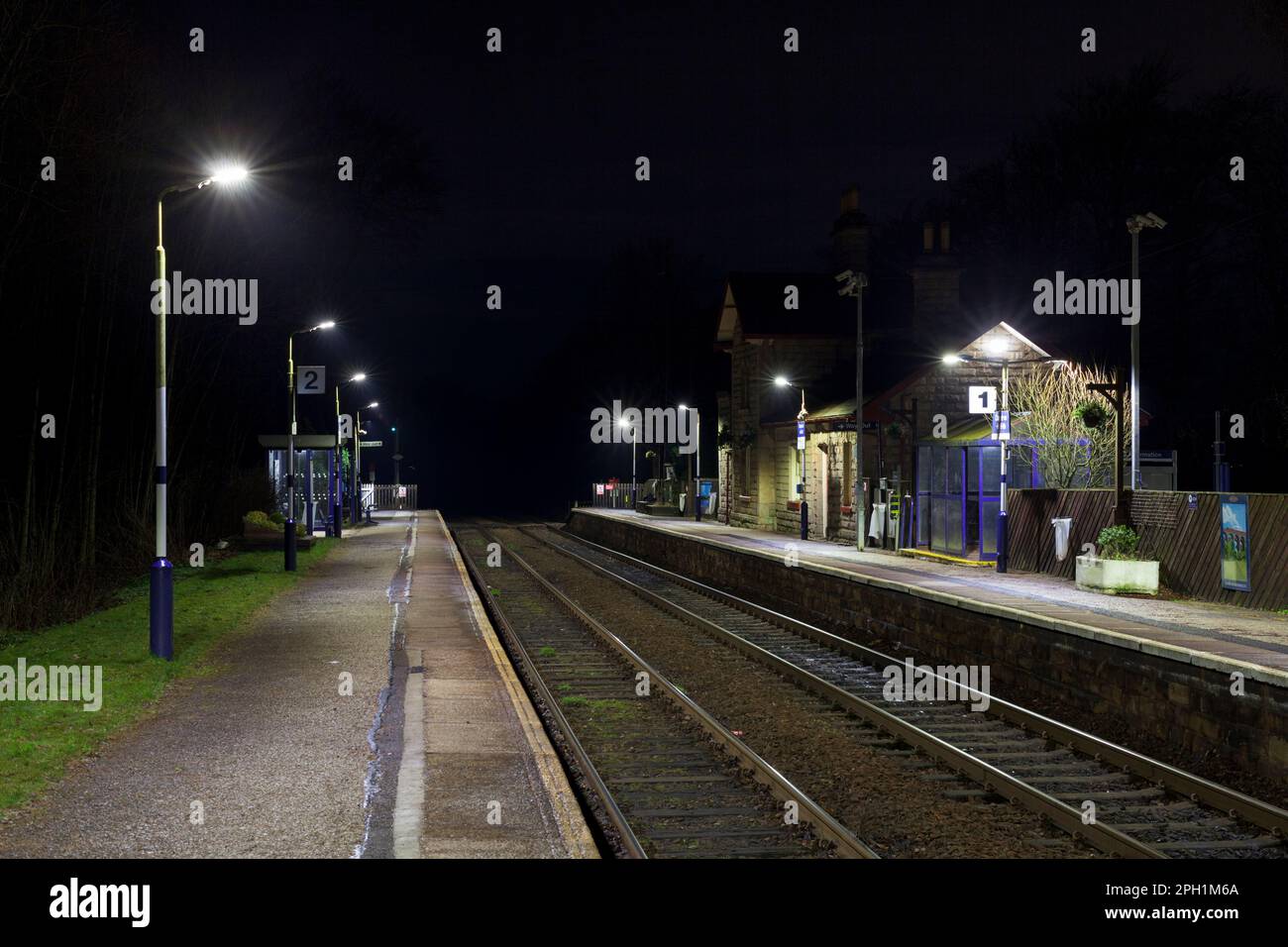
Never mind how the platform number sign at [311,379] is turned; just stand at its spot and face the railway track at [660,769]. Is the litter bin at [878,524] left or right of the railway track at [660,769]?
left

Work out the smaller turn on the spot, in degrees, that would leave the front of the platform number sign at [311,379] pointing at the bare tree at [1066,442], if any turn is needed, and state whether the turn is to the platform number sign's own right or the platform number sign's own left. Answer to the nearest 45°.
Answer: approximately 45° to the platform number sign's own left

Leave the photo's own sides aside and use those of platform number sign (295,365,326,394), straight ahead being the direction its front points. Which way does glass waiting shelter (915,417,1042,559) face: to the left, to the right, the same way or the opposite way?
to the right

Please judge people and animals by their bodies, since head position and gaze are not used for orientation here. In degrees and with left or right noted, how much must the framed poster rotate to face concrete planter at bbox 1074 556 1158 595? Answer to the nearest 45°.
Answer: approximately 90° to its right

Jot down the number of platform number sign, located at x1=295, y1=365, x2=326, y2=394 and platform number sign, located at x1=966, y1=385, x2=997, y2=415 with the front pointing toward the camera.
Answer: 2

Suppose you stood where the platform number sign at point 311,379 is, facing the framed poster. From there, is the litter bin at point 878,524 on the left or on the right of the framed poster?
left

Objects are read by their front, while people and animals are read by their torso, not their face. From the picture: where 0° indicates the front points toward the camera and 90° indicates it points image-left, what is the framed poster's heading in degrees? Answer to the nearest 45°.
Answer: approximately 45°

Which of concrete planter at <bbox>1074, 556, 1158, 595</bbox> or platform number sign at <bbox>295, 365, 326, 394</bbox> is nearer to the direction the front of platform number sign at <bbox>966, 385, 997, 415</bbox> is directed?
the concrete planter

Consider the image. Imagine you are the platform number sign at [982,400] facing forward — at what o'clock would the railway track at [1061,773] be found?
The railway track is roughly at 12 o'clock from the platform number sign.
